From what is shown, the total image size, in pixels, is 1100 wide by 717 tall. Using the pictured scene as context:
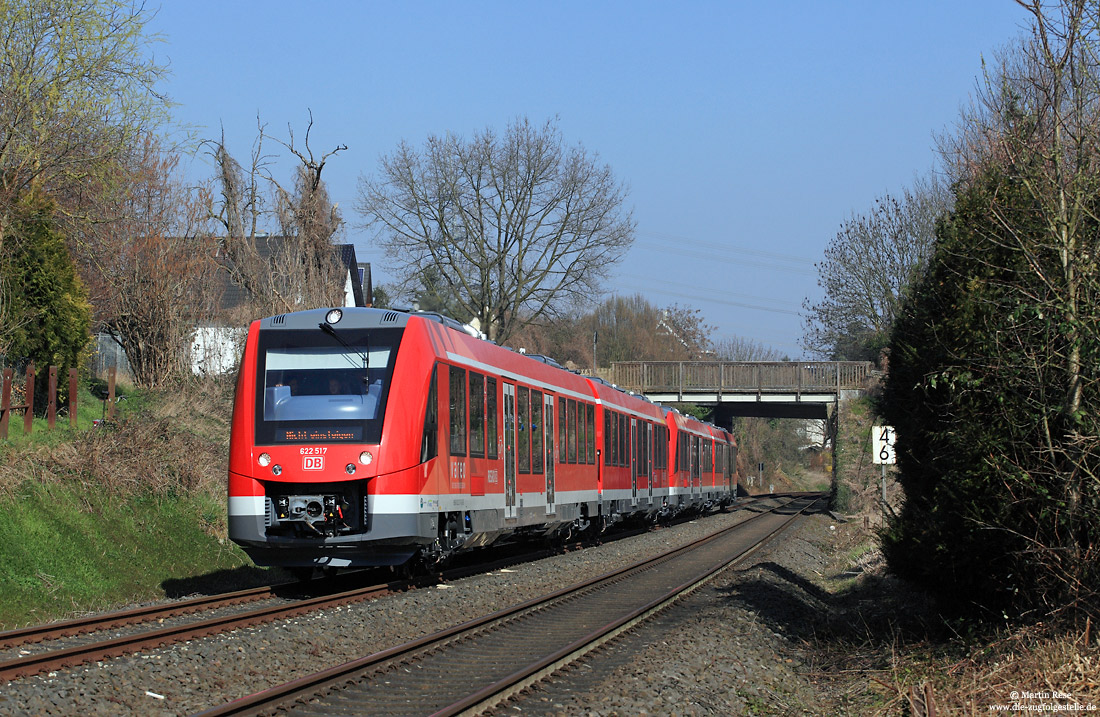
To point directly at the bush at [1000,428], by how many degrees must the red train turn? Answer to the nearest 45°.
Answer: approximately 90° to its left

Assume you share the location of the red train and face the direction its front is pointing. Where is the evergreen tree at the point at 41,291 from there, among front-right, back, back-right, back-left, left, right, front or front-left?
right

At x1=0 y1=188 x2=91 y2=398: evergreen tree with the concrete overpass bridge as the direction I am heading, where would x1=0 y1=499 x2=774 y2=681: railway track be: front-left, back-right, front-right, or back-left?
back-right

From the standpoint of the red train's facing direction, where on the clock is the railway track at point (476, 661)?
The railway track is roughly at 10 o'clock from the red train.

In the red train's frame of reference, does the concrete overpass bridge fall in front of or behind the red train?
behind

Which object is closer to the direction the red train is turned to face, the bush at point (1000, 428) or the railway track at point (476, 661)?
the railway track

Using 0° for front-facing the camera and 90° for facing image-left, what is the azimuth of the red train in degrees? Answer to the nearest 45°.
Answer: approximately 45°
